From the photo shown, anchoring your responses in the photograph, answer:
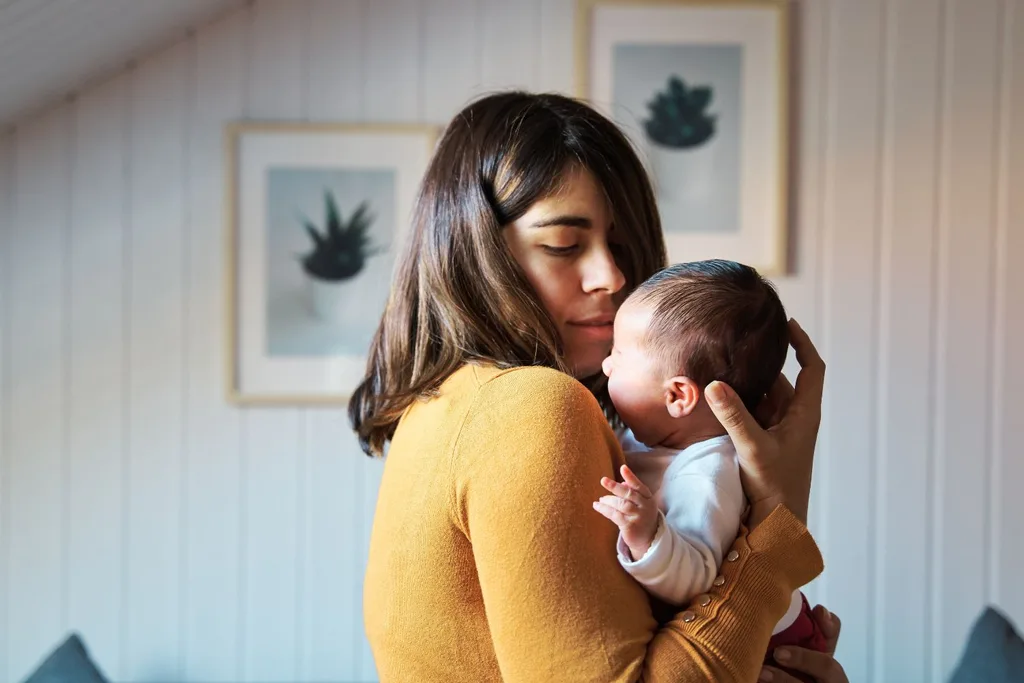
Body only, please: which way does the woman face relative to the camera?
to the viewer's right

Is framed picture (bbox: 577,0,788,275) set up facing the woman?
yes

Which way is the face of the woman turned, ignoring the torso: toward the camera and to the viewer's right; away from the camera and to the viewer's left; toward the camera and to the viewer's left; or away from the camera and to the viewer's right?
toward the camera and to the viewer's right

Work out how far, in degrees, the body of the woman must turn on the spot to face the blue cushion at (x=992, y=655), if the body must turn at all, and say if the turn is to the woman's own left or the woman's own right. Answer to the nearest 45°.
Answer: approximately 45° to the woman's own left

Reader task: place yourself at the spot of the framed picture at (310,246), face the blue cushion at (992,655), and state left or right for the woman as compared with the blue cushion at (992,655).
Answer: right

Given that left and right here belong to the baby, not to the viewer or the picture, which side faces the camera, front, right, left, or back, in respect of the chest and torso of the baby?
left

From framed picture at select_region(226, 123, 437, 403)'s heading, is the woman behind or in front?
in front

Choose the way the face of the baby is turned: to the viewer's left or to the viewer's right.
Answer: to the viewer's left

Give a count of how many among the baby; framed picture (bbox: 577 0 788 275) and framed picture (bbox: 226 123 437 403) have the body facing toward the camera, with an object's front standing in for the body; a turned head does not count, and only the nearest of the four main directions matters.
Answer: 2

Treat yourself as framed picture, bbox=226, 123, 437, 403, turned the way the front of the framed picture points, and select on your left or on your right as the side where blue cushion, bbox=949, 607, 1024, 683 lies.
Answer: on your left

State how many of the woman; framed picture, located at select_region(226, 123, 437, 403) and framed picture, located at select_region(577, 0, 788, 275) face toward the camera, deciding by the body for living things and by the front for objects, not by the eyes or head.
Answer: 2
